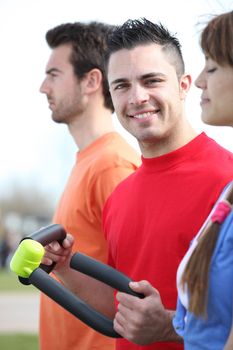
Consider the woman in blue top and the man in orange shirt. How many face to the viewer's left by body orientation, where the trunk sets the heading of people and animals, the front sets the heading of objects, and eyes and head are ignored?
2

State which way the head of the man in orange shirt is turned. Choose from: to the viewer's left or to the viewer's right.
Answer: to the viewer's left

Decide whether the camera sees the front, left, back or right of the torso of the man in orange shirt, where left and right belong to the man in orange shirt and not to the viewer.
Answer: left

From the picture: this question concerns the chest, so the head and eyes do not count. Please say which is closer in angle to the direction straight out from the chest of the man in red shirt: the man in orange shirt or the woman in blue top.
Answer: the woman in blue top

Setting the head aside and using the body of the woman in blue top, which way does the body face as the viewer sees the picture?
to the viewer's left

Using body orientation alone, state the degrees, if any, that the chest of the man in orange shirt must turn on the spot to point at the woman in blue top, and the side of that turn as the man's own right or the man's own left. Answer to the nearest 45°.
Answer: approximately 90° to the man's own left

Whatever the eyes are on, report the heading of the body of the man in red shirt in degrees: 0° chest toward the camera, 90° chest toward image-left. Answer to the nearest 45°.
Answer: approximately 45°

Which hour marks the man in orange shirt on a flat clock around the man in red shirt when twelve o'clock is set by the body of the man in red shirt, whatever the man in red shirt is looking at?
The man in orange shirt is roughly at 4 o'clock from the man in red shirt.

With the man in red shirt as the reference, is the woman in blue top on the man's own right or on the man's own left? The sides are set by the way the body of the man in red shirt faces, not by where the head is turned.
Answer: on the man's own left
